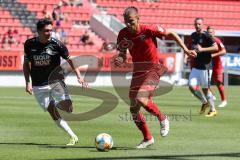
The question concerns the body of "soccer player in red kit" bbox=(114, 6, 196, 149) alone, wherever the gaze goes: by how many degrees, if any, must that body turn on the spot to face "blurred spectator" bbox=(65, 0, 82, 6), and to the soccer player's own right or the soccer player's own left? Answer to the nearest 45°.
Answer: approximately 135° to the soccer player's own right

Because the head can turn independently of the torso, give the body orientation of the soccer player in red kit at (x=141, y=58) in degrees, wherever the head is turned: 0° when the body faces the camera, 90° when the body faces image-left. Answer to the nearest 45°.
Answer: approximately 45°

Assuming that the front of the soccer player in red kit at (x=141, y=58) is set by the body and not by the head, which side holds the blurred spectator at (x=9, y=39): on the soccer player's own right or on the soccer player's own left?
on the soccer player's own right

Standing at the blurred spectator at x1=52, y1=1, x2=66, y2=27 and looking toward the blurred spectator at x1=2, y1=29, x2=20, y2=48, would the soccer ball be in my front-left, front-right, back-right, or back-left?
front-left

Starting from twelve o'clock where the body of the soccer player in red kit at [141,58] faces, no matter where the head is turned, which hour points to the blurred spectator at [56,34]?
The blurred spectator is roughly at 4 o'clock from the soccer player in red kit.

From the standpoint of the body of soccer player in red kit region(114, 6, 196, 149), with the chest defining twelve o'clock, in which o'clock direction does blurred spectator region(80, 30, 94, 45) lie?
The blurred spectator is roughly at 4 o'clock from the soccer player in red kit.

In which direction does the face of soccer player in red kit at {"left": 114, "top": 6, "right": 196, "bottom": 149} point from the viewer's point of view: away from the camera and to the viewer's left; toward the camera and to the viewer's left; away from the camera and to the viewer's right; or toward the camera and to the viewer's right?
toward the camera and to the viewer's left

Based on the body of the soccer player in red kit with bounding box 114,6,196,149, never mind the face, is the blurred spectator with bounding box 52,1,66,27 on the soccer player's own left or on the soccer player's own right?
on the soccer player's own right
